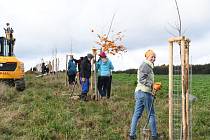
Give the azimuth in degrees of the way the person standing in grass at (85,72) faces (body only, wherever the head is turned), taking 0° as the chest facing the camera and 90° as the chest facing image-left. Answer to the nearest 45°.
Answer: approximately 270°

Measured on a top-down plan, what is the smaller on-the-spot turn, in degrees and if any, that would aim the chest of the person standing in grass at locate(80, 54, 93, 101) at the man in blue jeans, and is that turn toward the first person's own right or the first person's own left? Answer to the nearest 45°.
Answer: approximately 90° to the first person's own right

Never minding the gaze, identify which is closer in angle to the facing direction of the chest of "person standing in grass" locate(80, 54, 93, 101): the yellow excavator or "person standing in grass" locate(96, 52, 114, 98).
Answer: the person standing in grass
